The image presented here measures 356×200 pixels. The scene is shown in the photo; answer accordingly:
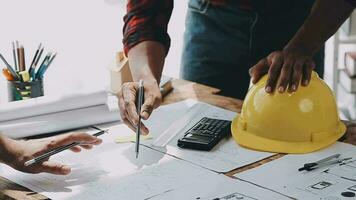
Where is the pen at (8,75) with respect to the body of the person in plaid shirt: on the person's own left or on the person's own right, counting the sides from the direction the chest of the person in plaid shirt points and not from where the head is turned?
on the person's own right

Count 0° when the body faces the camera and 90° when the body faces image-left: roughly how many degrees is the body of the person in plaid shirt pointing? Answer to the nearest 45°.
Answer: approximately 0°

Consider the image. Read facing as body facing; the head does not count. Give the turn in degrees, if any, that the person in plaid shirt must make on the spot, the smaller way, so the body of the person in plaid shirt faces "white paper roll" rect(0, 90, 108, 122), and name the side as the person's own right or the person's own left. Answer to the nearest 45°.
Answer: approximately 45° to the person's own right

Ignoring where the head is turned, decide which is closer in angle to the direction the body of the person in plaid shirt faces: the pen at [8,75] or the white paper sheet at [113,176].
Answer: the white paper sheet
